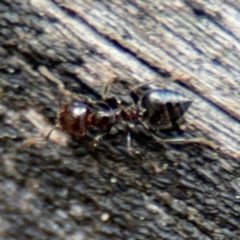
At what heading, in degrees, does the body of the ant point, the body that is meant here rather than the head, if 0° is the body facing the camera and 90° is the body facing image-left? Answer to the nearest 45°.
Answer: approximately 90°
